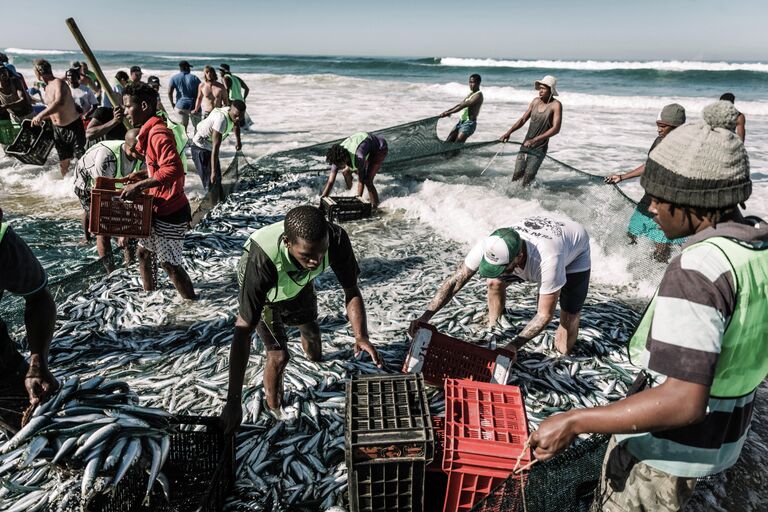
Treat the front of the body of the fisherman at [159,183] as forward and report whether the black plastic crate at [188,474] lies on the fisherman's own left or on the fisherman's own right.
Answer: on the fisherman's own left

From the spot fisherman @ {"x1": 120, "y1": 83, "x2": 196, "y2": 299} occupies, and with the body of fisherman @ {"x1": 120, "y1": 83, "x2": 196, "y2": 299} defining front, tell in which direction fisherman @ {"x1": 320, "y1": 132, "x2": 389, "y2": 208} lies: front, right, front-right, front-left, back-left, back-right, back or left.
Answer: back-right

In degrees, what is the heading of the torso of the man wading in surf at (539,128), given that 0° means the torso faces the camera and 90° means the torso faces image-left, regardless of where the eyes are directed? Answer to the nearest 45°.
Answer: approximately 45°

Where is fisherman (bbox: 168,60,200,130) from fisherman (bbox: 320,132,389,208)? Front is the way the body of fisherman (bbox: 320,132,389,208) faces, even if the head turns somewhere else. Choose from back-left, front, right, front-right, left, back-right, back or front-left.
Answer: right

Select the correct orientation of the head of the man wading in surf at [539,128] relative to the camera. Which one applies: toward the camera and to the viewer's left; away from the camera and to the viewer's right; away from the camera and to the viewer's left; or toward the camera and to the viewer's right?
toward the camera and to the viewer's left

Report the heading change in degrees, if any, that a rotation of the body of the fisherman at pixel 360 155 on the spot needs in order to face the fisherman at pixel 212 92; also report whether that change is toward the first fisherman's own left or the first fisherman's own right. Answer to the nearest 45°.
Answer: approximately 90° to the first fisherman's own right

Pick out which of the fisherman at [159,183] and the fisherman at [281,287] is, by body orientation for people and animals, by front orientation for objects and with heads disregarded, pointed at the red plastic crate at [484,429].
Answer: the fisherman at [281,287]

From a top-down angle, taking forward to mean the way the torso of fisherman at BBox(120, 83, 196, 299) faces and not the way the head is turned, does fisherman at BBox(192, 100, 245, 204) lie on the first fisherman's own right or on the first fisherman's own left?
on the first fisherman's own right

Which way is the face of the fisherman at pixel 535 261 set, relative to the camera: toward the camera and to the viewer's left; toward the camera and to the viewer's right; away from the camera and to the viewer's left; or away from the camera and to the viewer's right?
toward the camera and to the viewer's left

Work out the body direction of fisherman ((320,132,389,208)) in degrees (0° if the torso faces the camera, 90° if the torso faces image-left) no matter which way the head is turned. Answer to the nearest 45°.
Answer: approximately 45°

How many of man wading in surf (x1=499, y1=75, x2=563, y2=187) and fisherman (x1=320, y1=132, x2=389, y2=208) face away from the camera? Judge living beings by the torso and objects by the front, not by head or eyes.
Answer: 0

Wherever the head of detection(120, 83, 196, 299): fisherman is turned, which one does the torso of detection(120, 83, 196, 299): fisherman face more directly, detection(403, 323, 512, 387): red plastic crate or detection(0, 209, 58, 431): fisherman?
the fisherman
